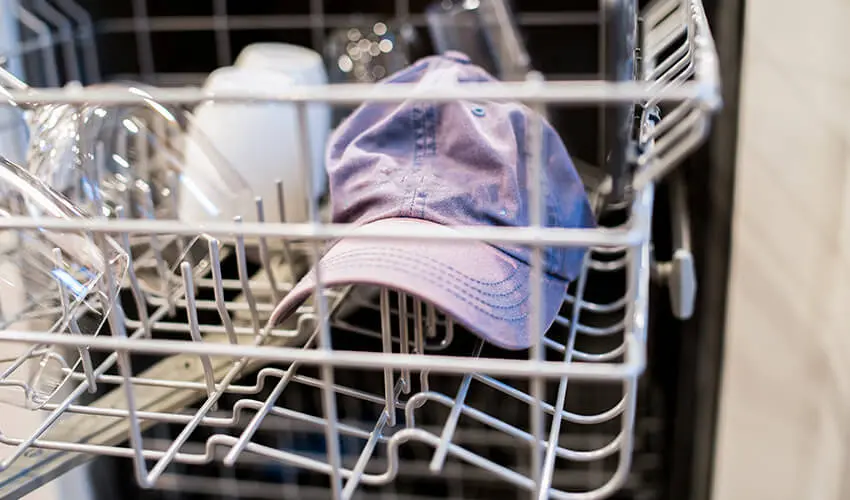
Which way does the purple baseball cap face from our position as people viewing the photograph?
facing the viewer and to the left of the viewer
